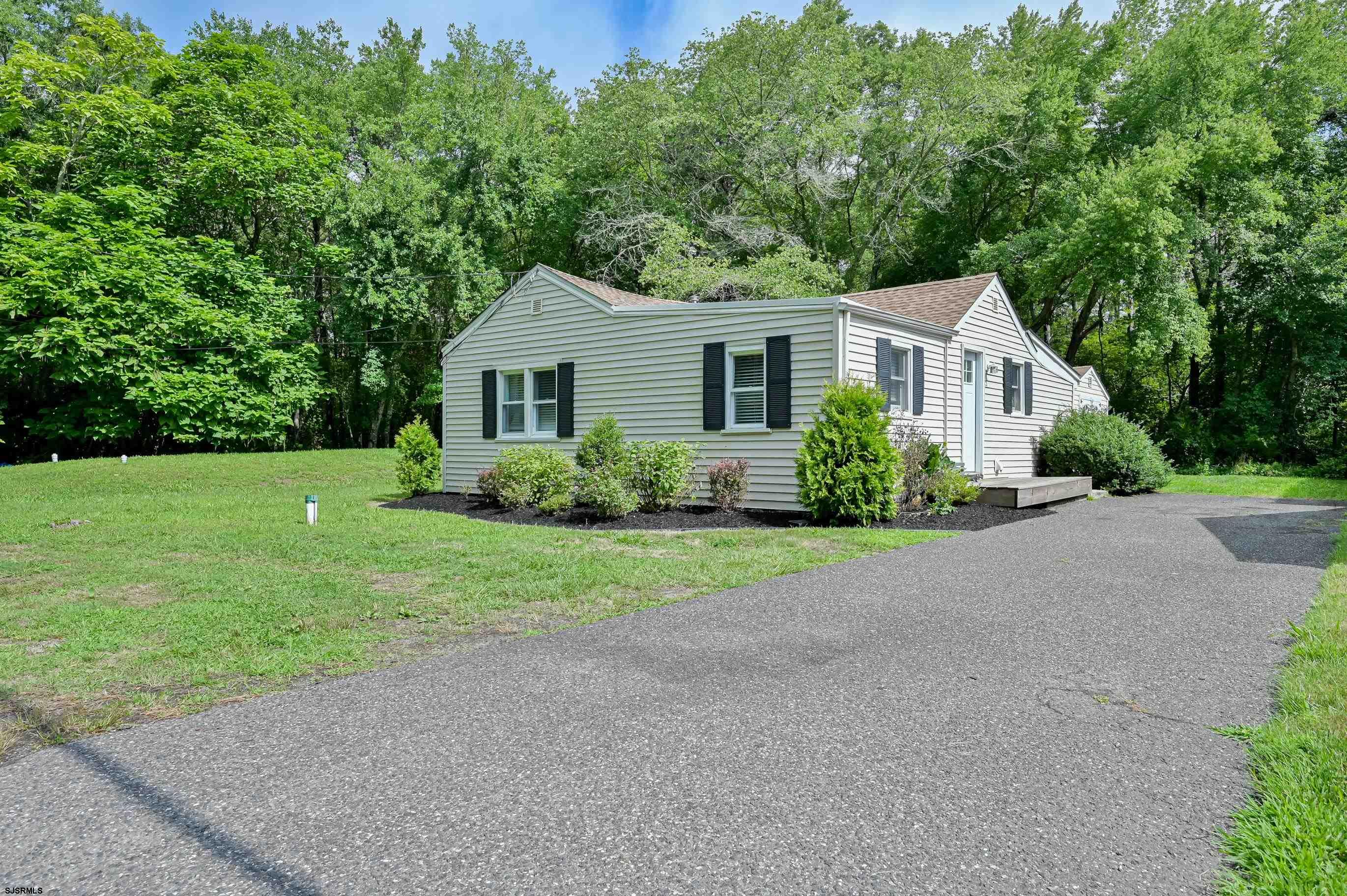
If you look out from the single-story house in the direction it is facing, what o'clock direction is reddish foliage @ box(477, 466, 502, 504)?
The reddish foliage is roughly at 4 o'clock from the single-story house.

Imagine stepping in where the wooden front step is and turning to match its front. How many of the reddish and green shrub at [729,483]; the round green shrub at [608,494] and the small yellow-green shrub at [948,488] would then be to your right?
3

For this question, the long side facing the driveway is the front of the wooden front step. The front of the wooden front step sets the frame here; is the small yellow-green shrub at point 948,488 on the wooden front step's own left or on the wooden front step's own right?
on the wooden front step's own right

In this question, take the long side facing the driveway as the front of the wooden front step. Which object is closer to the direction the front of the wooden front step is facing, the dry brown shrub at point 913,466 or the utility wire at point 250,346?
the dry brown shrub

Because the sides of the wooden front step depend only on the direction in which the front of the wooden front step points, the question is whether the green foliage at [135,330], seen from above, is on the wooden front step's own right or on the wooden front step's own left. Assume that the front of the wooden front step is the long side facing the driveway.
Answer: on the wooden front step's own right

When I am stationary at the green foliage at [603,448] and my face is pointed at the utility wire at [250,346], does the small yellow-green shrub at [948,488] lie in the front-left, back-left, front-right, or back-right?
back-right

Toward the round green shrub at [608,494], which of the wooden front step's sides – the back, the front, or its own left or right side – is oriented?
right

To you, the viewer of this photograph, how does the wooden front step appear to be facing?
facing the viewer and to the right of the viewer

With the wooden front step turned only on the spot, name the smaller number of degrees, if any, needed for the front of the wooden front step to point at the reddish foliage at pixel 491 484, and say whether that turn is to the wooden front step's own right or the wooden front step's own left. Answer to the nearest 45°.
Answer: approximately 90° to the wooden front step's own right

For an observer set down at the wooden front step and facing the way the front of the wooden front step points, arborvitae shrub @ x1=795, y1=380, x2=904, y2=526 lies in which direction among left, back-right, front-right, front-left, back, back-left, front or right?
right

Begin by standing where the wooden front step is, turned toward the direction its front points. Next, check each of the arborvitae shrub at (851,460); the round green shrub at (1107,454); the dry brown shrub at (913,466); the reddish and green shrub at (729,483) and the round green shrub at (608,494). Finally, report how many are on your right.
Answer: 4

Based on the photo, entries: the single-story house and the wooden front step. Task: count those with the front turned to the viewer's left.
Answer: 0

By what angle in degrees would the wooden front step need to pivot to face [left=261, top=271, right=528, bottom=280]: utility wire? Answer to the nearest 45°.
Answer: approximately 135° to its right

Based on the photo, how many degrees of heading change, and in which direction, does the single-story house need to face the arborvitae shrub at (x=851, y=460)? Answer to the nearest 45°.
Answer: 0° — it already faces it
